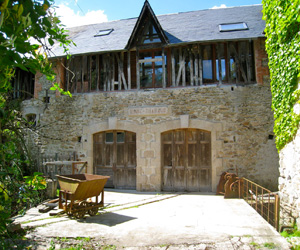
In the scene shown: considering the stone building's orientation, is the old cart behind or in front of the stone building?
in front

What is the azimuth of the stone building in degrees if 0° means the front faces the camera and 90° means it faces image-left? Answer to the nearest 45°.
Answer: approximately 0°

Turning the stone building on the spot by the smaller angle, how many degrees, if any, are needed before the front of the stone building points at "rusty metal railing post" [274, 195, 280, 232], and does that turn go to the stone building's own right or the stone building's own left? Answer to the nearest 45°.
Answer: approximately 45° to the stone building's own left

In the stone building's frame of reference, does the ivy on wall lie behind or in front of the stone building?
in front

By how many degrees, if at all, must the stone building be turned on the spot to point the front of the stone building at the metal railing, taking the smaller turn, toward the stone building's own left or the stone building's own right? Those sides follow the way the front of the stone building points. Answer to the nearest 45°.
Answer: approximately 45° to the stone building's own left
